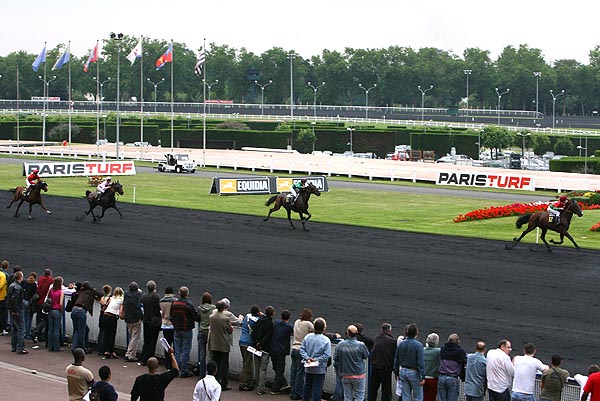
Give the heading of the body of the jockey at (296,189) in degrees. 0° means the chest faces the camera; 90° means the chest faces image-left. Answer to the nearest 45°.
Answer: approximately 270°

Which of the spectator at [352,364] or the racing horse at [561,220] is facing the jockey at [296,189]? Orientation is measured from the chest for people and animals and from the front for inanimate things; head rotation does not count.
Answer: the spectator

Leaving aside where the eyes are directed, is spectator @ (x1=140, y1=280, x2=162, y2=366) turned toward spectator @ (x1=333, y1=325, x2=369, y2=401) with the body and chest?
no

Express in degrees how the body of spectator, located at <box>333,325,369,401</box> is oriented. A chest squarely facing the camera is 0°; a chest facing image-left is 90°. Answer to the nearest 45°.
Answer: approximately 180°

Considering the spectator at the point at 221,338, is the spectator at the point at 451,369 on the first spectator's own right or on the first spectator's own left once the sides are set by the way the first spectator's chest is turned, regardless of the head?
on the first spectator's own right

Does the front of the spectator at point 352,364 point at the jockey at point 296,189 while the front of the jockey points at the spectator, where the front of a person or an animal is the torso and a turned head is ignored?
no

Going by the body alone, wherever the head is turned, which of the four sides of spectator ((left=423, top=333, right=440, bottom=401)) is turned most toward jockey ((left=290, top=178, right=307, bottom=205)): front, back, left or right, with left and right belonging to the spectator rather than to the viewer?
front

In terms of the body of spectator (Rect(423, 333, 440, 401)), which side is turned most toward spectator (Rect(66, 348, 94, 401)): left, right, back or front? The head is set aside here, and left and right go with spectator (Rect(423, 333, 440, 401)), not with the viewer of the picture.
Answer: left

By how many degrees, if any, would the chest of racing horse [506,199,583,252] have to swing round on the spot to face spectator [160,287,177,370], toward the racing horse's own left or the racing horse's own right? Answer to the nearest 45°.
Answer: approximately 135° to the racing horse's own right

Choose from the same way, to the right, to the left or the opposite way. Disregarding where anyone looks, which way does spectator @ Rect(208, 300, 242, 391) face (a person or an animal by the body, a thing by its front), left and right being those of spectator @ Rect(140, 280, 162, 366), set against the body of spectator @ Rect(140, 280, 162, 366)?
the same way

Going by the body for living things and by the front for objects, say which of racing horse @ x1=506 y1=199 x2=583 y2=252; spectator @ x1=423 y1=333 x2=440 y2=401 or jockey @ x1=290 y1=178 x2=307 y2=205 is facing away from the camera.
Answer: the spectator

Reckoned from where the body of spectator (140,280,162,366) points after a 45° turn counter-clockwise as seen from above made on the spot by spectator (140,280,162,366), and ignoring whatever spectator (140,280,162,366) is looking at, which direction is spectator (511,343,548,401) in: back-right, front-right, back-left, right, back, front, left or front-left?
back-right

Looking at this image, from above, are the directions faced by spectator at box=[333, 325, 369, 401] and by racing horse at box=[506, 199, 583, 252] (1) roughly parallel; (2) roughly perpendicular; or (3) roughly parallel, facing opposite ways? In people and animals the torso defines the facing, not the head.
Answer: roughly perpendicular

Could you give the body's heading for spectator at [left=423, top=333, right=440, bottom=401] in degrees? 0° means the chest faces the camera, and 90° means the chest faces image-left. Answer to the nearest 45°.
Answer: approximately 180°

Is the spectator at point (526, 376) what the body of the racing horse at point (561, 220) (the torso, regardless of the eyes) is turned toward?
no

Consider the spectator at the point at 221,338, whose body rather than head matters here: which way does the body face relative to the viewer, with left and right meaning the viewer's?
facing away from the viewer and to the right of the viewer
